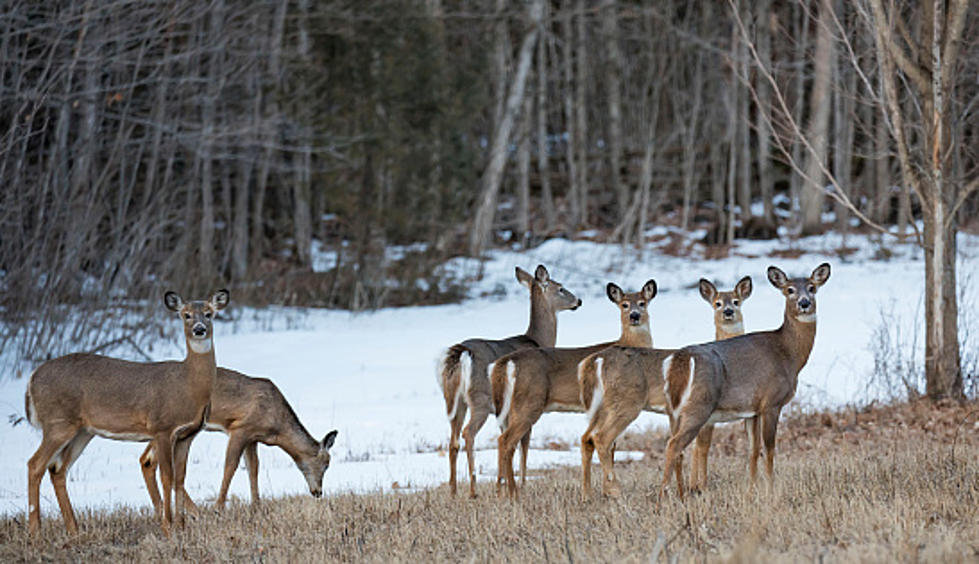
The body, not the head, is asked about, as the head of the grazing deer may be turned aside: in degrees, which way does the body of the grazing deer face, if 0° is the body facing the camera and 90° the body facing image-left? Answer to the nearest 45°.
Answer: approximately 270°

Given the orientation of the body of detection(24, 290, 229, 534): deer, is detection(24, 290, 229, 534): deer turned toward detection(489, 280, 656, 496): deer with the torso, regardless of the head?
yes

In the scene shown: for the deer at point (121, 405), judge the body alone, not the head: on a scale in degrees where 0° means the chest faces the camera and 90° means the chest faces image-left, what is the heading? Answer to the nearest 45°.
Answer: approximately 270°

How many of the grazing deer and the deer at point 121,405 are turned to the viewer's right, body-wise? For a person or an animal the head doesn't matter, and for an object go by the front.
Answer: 2

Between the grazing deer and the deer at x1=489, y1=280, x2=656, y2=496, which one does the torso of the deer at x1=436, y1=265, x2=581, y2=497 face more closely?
the deer

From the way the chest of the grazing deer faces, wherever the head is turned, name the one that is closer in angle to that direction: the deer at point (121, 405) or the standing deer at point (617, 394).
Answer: the standing deer

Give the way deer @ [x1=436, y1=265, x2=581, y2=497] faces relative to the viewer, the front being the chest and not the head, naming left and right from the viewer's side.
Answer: facing away from the viewer and to the right of the viewer

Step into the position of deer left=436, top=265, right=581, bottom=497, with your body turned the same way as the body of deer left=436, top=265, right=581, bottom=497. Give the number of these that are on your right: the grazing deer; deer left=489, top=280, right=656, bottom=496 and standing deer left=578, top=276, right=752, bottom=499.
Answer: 2

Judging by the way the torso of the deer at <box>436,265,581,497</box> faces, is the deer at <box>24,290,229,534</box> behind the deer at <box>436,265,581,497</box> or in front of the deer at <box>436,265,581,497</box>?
behind
